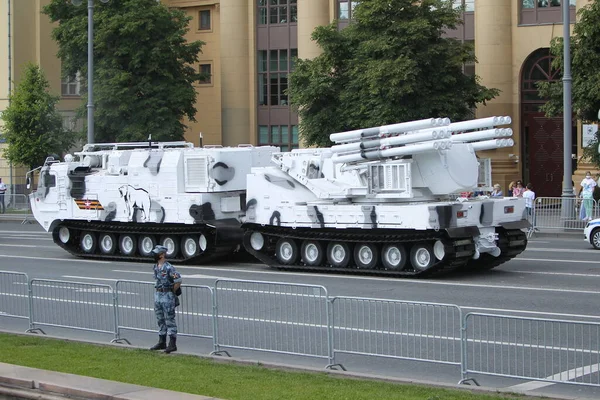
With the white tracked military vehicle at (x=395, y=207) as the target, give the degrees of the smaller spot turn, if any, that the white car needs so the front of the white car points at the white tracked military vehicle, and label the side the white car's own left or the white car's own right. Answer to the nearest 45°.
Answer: approximately 45° to the white car's own left

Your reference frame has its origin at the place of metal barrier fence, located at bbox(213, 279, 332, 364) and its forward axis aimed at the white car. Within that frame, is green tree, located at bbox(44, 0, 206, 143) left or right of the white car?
left

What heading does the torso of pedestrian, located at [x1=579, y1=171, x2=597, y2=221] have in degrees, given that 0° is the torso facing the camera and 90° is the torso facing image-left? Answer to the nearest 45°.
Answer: approximately 0°

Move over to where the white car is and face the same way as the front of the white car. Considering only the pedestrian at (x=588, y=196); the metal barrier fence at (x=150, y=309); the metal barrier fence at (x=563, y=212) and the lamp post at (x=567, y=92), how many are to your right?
3

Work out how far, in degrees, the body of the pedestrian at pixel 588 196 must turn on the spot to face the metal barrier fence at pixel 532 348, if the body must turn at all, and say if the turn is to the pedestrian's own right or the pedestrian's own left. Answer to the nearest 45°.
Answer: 0° — they already face it

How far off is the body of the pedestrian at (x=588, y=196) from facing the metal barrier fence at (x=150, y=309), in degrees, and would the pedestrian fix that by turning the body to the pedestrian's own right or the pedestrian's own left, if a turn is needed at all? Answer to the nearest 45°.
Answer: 0° — they already face it

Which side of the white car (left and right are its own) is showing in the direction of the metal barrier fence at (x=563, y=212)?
right

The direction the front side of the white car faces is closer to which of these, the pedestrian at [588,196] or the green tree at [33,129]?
the green tree

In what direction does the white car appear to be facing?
to the viewer's left

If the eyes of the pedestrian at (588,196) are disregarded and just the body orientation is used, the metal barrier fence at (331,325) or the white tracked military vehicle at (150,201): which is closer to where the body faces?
the metal barrier fence

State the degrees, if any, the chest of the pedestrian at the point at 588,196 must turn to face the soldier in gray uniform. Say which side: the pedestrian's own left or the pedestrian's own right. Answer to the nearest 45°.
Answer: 0° — they already face them

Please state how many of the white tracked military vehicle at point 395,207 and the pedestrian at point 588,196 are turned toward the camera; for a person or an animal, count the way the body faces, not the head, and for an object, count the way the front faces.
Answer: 1

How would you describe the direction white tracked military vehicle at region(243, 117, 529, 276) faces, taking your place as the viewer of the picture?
facing away from the viewer and to the left of the viewer

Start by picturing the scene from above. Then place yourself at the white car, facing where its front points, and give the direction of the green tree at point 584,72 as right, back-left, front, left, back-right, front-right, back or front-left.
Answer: right

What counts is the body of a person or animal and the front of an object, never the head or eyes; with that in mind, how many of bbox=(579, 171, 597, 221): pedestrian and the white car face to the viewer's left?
1
